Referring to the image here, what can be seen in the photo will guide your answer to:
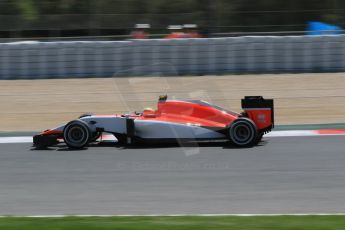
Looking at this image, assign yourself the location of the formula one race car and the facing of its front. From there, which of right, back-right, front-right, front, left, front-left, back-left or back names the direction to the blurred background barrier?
right

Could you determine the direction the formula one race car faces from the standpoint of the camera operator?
facing to the left of the viewer
